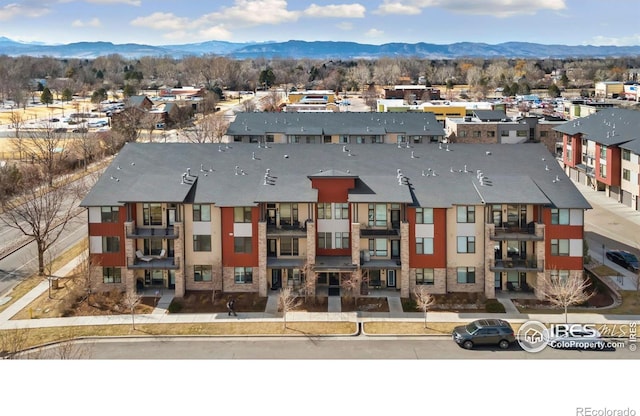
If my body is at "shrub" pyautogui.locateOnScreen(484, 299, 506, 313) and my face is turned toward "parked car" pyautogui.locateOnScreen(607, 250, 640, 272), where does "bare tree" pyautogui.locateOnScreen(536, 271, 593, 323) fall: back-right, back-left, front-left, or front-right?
front-right

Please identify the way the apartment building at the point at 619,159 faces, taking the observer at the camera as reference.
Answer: facing the viewer and to the left of the viewer

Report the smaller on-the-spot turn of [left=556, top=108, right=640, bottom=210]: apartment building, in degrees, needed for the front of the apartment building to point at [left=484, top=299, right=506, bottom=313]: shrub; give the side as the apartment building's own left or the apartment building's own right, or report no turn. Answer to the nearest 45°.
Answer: approximately 45° to the apartment building's own left

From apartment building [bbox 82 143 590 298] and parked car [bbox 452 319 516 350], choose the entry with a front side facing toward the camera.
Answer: the apartment building

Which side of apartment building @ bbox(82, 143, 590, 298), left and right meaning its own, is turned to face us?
front

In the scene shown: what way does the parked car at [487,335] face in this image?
to the viewer's left

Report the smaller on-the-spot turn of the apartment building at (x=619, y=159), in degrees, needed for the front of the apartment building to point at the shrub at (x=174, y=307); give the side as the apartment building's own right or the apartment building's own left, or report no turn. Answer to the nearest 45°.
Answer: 0° — it already faces it

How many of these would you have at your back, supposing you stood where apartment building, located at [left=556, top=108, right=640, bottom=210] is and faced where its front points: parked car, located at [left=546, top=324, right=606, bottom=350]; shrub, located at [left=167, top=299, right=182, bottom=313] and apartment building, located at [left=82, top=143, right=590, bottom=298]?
0

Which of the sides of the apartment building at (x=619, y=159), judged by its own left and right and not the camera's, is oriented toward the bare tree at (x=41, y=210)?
front

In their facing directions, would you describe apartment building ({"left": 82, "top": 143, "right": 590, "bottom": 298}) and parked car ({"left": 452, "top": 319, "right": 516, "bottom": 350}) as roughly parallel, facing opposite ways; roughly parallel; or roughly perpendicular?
roughly perpendicular

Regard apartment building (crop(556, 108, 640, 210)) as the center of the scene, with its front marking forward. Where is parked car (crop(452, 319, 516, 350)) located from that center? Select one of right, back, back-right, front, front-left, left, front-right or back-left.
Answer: front-left

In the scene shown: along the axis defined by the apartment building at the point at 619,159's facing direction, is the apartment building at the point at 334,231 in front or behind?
in front

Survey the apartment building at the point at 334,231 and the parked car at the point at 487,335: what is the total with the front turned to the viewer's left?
1

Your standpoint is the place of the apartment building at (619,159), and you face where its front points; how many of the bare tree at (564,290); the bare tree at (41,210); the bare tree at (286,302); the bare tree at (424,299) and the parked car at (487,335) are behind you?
0
